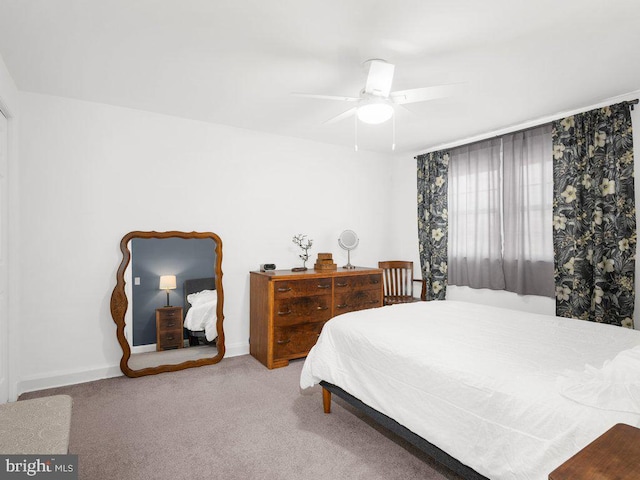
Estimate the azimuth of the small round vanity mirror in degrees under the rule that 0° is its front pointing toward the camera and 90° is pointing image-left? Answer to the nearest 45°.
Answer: approximately 0°

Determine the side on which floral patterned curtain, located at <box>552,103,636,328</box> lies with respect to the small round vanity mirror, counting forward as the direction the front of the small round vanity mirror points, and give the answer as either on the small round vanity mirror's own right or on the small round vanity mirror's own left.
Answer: on the small round vanity mirror's own left

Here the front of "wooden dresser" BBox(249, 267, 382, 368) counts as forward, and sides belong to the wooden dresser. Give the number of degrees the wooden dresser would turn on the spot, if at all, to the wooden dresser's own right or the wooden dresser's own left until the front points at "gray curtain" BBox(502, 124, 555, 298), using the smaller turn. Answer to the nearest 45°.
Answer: approximately 45° to the wooden dresser's own left

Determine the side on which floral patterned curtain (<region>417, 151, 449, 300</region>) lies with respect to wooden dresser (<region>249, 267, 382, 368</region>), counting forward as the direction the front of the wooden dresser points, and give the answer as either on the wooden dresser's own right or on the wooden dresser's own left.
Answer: on the wooden dresser's own left

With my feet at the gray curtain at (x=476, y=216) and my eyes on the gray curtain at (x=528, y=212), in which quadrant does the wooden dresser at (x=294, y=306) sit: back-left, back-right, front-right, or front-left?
back-right

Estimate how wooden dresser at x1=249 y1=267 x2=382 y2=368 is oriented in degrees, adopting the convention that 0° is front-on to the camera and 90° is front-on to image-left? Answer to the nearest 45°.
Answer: approximately 315°

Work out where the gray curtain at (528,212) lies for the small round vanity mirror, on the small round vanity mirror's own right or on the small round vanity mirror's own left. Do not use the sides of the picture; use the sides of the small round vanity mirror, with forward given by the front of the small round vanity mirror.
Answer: on the small round vanity mirror's own left
